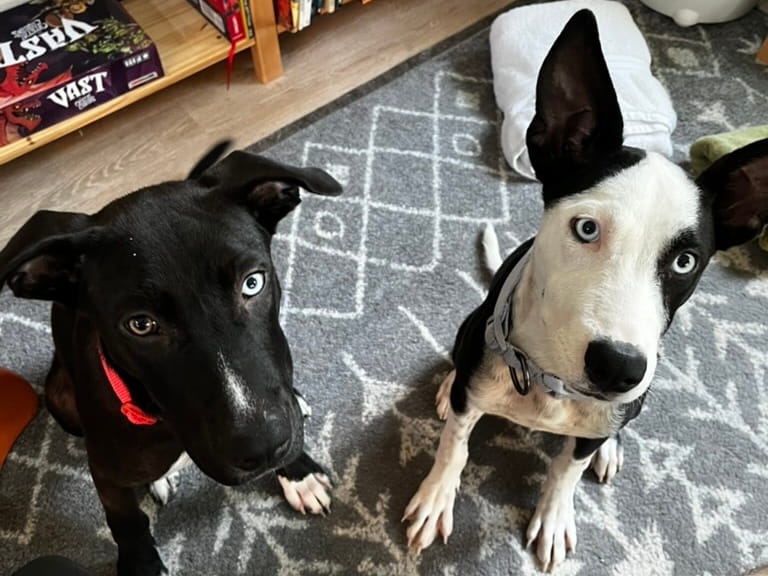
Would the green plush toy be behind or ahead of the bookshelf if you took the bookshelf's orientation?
ahead

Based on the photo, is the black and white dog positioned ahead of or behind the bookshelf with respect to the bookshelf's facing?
ahead

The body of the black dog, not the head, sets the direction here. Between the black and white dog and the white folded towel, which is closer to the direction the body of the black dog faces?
the black and white dog

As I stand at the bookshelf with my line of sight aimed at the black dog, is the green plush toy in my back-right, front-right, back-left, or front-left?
front-left

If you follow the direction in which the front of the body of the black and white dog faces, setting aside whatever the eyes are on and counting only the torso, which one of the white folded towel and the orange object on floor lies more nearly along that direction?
the orange object on floor

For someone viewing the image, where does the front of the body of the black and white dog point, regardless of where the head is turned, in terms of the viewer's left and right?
facing the viewer

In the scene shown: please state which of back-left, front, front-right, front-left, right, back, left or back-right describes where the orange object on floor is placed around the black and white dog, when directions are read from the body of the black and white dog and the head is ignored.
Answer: right

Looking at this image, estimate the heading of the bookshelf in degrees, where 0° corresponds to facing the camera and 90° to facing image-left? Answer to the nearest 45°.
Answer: approximately 315°

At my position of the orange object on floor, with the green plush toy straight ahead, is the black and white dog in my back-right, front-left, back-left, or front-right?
front-right

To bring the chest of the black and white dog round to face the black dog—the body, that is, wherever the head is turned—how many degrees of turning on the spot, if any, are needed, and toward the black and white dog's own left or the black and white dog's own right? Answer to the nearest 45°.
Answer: approximately 45° to the black and white dog's own right

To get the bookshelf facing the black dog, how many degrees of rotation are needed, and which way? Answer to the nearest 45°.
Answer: approximately 45° to its right

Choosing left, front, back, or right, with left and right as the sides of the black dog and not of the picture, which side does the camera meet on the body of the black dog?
front

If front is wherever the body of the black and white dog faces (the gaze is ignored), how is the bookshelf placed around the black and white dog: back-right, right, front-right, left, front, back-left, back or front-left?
back-right
